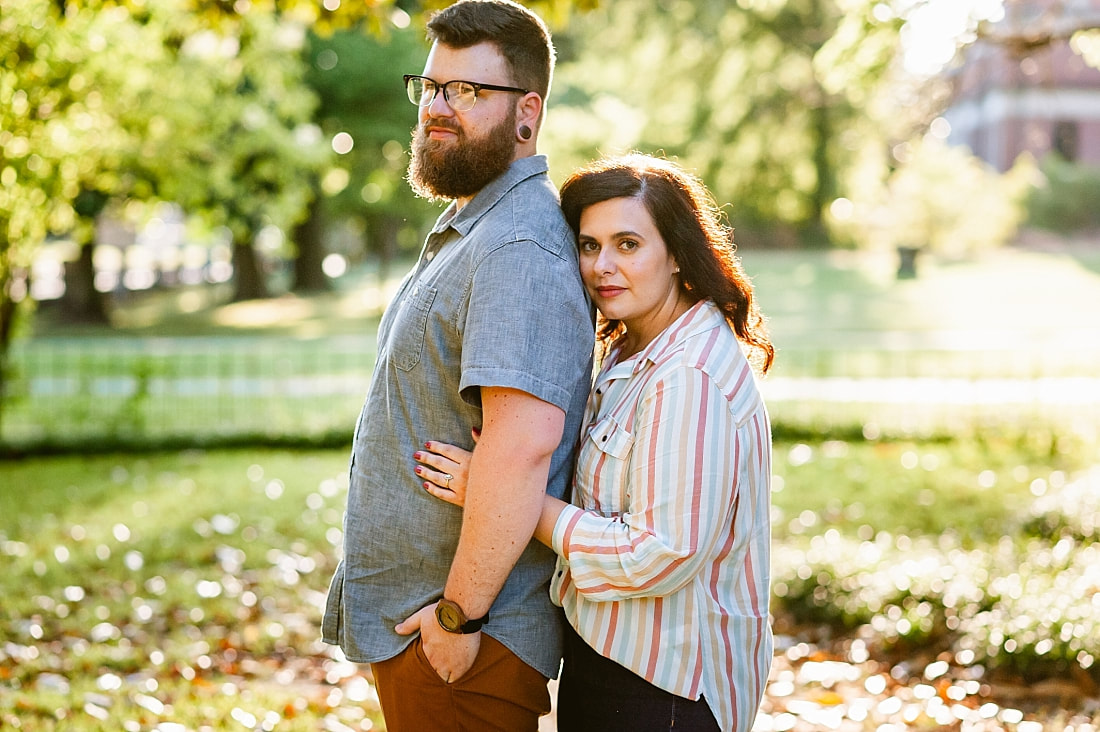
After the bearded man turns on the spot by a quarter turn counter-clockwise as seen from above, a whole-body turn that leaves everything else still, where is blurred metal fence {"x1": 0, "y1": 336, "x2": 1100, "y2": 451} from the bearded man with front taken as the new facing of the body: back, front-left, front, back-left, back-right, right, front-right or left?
back

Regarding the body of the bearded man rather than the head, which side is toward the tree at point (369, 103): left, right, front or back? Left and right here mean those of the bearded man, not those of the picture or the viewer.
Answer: right

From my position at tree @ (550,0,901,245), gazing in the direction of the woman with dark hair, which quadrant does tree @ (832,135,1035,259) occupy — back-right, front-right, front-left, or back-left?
back-left

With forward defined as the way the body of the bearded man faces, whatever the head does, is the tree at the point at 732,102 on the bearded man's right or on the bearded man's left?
on the bearded man's right

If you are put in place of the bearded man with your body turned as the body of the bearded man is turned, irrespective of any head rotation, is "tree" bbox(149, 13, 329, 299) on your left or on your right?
on your right

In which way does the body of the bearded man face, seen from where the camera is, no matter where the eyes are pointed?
to the viewer's left

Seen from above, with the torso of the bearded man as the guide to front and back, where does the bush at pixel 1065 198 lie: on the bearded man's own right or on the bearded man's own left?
on the bearded man's own right

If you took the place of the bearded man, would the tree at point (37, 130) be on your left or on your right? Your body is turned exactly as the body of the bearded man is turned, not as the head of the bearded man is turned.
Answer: on your right

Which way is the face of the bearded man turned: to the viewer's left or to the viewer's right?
to the viewer's left

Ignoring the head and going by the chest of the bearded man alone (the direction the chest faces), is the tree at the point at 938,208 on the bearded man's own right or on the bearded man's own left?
on the bearded man's own right
